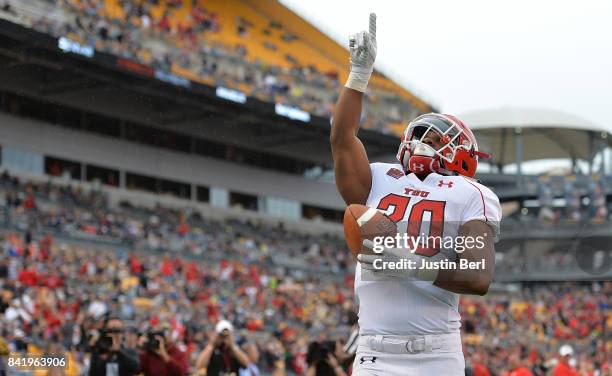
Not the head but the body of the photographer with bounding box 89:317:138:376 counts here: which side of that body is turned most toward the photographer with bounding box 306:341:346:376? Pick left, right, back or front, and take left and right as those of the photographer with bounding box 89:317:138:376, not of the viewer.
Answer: left

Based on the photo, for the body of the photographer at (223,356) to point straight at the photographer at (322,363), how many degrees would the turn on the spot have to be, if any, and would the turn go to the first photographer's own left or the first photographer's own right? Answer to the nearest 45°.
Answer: approximately 45° to the first photographer's own left

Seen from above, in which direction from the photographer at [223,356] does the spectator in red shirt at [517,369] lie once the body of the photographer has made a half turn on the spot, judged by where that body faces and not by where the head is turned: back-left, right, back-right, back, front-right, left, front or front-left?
front-right

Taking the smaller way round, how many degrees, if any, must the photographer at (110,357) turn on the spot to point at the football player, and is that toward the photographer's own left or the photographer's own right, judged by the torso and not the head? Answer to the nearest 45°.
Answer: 0° — they already face them

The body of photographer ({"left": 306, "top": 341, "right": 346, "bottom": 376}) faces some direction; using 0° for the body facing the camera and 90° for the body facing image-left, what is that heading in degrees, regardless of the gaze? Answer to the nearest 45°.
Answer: approximately 0°

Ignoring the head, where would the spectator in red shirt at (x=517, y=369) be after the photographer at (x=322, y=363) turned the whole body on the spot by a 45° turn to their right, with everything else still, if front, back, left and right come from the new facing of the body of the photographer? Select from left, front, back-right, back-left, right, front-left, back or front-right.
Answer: back

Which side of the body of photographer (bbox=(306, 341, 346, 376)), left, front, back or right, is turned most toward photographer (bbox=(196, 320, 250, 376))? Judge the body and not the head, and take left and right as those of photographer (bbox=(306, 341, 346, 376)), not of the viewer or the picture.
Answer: right

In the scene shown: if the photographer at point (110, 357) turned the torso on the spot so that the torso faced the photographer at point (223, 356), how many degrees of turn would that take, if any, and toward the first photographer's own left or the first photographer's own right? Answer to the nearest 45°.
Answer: approximately 135° to the first photographer's own left
